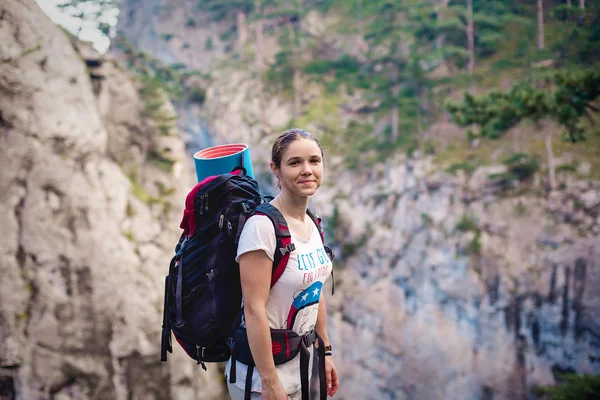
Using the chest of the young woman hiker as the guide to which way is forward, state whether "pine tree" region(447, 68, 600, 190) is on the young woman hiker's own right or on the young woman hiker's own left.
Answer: on the young woman hiker's own left

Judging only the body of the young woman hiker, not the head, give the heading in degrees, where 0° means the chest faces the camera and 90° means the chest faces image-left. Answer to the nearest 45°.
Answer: approximately 315°
